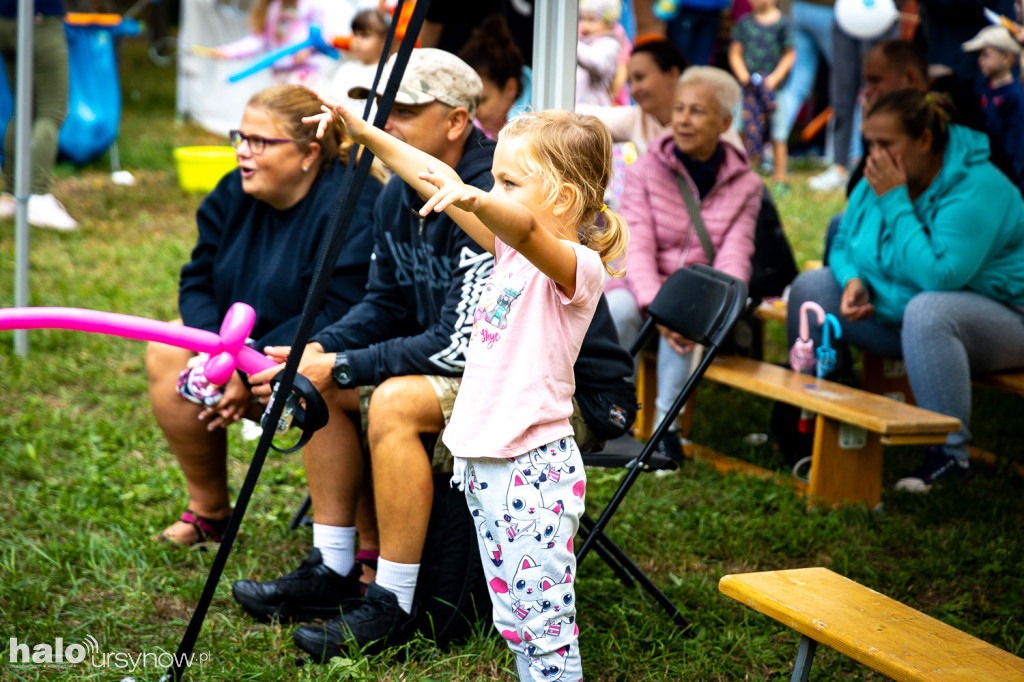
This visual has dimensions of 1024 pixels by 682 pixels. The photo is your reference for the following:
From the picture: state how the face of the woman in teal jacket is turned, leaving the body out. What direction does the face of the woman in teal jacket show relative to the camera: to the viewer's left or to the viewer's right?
to the viewer's left

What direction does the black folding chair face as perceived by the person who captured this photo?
facing the viewer and to the left of the viewer

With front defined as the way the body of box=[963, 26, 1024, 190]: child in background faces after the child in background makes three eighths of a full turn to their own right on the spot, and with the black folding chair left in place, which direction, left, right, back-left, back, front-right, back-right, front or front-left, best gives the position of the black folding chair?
back

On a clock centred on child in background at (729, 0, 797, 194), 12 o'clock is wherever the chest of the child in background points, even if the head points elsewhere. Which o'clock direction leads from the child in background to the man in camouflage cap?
The man in camouflage cap is roughly at 12 o'clock from the child in background.

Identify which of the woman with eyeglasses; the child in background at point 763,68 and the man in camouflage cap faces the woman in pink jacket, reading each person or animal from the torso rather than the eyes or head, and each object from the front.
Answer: the child in background

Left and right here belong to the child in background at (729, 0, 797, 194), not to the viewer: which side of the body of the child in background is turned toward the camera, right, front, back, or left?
front
